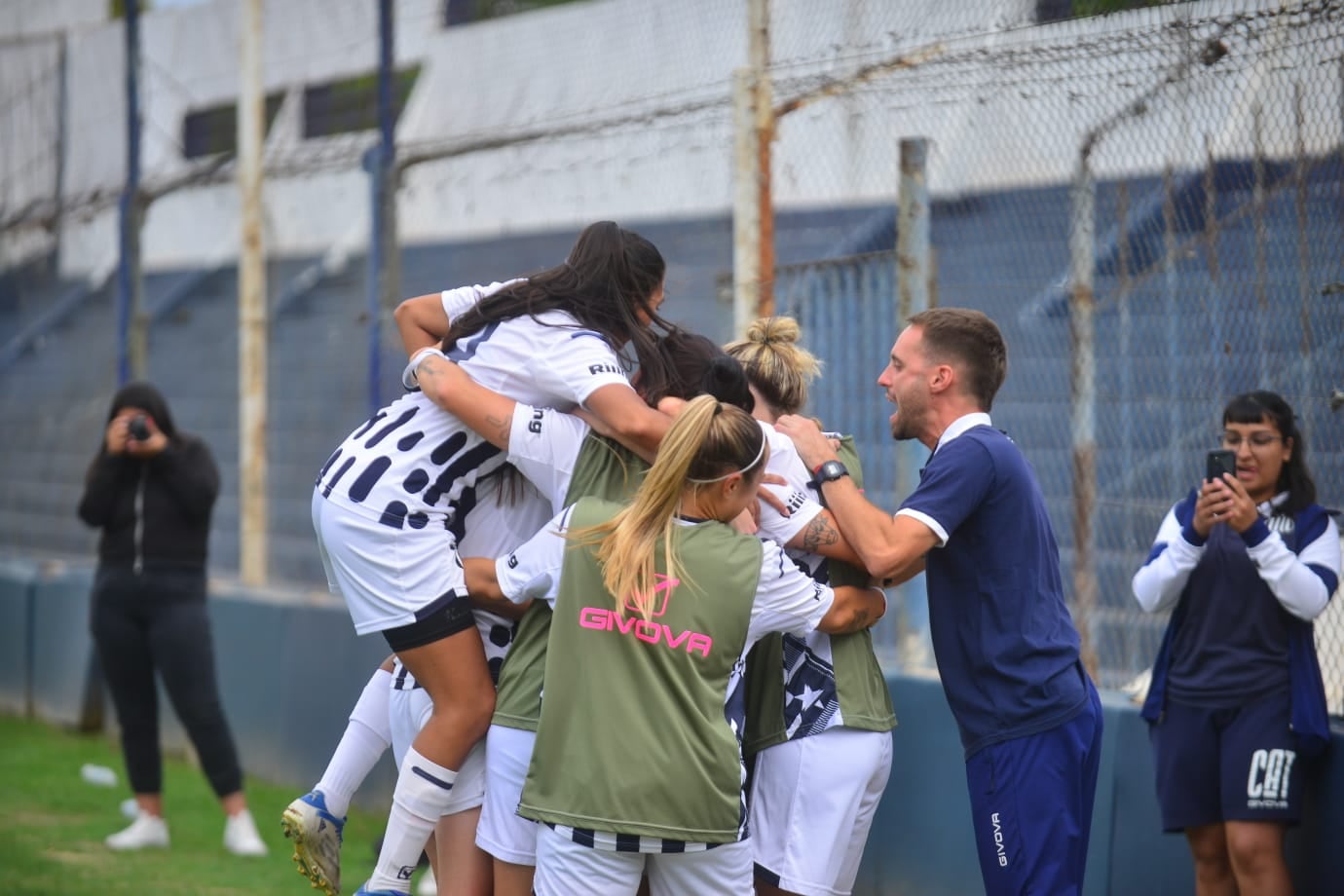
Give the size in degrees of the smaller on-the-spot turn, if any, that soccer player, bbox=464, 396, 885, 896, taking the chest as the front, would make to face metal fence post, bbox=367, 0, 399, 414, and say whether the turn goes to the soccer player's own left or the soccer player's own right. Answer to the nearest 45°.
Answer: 0° — they already face it

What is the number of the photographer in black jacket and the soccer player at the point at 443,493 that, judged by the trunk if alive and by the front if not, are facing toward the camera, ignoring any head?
1

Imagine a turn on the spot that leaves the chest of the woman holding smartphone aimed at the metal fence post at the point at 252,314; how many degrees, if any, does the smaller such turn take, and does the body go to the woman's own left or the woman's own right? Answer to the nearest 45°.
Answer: approximately 135° to the woman's own right

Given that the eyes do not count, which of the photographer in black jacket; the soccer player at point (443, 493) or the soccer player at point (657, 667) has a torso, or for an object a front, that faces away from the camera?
the soccer player at point (657, 667)

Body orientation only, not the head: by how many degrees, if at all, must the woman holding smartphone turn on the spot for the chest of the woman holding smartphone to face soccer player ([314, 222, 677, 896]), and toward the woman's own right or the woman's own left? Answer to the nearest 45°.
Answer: approximately 45° to the woman's own right

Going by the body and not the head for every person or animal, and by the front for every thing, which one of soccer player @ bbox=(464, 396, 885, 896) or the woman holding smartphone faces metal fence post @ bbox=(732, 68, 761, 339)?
the soccer player

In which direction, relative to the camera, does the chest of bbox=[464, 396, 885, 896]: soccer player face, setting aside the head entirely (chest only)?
away from the camera

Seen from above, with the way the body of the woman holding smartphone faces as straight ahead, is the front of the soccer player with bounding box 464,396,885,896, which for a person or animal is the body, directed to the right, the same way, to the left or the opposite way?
the opposite way

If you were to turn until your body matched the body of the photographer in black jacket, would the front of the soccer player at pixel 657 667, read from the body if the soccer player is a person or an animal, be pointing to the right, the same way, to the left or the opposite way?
the opposite way

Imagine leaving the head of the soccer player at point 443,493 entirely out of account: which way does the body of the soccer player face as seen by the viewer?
to the viewer's right

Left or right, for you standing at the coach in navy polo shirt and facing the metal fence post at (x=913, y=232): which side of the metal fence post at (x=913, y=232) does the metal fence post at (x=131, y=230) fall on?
left

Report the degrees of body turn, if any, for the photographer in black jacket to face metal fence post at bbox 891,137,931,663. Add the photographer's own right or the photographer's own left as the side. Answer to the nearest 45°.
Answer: approximately 45° to the photographer's own left

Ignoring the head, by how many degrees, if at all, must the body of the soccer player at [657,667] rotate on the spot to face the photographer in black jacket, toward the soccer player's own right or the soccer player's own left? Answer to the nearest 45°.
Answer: approximately 45° to the soccer player's own left
